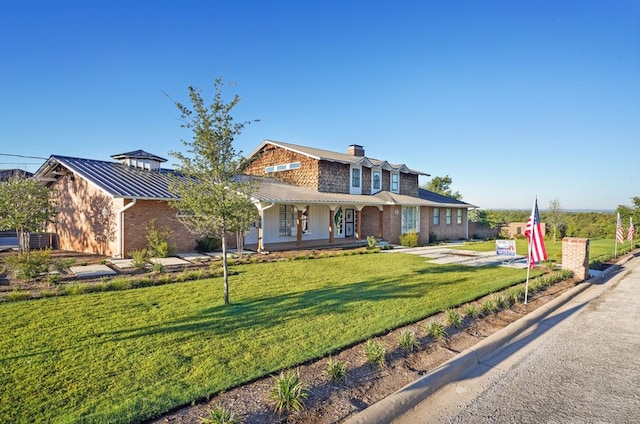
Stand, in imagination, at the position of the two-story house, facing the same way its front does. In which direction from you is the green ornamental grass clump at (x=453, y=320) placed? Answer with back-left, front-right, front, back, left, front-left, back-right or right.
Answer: front-right

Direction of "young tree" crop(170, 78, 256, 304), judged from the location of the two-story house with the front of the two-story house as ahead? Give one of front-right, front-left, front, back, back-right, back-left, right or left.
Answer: front-right

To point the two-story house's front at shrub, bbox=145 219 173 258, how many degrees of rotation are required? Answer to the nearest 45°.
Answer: approximately 90° to its right

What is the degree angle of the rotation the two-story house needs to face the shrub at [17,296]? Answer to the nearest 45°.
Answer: approximately 45° to its right

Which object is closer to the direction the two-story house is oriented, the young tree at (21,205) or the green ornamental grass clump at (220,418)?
the green ornamental grass clump

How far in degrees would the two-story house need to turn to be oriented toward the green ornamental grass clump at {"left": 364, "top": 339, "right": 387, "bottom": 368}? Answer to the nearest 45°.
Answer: approximately 45° to its right

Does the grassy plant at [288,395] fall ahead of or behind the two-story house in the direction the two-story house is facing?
ahead

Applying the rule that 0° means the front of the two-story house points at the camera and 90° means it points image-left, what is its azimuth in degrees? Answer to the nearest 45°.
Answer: approximately 315°
